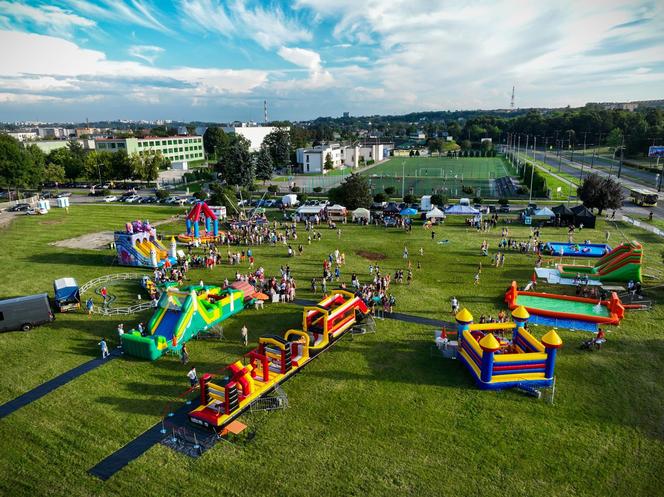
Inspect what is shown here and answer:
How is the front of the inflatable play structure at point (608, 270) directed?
to the viewer's left

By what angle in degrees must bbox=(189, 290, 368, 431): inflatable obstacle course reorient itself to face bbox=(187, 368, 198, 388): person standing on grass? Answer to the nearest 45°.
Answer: approximately 45° to its right

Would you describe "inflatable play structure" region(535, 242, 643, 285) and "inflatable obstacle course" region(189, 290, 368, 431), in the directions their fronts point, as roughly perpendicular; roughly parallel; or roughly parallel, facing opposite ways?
roughly perpendicular

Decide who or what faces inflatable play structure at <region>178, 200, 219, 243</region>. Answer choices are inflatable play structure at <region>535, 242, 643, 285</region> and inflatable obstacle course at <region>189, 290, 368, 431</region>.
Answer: inflatable play structure at <region>535, 242, 643, 285</region>

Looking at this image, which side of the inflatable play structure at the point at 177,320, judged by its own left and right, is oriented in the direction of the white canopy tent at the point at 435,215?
back

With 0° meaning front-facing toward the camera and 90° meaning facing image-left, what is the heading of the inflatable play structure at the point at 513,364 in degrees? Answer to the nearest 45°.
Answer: approximately 135°

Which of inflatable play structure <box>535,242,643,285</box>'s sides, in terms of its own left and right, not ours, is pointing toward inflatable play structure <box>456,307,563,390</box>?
left

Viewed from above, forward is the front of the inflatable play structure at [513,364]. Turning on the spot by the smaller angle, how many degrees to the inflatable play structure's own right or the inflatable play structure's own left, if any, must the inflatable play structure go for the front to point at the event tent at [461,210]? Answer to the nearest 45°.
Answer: approximately 45° to the inflatable play structure's own right

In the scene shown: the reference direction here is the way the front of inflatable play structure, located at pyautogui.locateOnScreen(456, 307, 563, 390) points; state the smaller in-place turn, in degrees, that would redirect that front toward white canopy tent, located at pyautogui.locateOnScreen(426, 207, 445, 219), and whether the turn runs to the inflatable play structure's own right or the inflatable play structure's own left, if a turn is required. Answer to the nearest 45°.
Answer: approximately 45° to the inflatable play structure's own right

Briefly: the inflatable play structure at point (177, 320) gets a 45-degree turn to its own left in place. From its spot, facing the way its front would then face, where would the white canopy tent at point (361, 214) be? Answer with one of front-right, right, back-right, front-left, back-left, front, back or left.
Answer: back-left

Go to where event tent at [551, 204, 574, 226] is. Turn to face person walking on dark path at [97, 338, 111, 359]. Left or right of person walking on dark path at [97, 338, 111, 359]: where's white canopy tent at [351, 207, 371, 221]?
right
